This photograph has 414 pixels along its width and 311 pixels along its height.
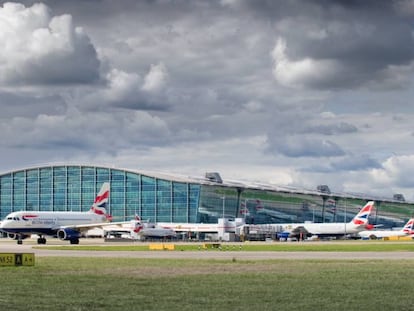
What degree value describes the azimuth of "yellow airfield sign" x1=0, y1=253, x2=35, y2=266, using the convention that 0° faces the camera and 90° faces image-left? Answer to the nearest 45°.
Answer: approximately 0°
